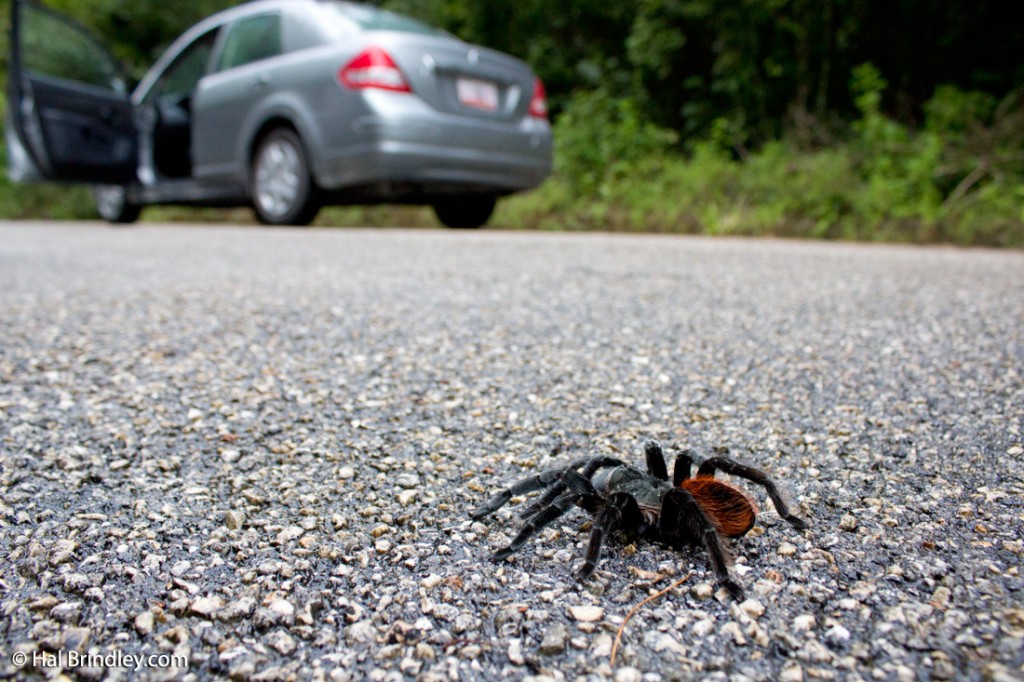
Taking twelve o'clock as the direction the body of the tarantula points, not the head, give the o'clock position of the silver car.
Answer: The silver car is roughly at 2 o'clock from the tarantula.

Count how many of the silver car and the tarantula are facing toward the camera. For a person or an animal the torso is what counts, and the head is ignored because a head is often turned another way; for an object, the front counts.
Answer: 0

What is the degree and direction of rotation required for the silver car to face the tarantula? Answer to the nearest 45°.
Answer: approximately 135° to its left

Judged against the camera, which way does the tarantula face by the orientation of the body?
to the viewer's left

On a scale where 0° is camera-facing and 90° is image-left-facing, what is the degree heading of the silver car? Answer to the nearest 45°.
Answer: approximately 135°
